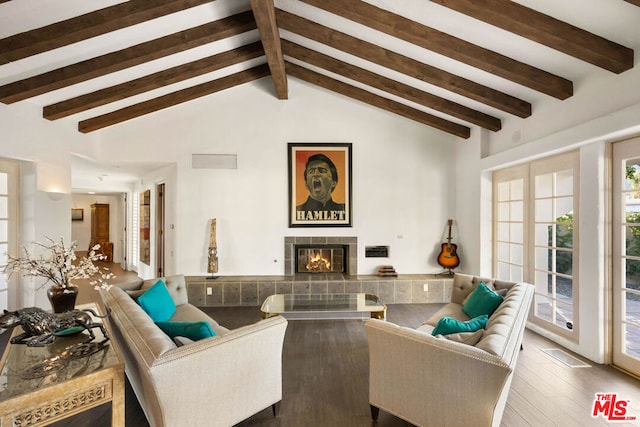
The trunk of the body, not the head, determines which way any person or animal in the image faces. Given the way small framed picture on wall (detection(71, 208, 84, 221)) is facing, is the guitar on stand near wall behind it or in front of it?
in front

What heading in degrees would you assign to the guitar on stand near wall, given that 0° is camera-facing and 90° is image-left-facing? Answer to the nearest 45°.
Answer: approximately 0°

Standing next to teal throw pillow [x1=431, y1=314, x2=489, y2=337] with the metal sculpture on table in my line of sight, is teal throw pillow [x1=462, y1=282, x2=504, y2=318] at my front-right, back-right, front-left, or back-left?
back-right

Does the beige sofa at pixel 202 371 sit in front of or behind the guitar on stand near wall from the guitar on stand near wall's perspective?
in front

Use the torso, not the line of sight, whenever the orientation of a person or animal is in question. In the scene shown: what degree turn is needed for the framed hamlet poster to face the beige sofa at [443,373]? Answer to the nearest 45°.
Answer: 0° — it already faces it

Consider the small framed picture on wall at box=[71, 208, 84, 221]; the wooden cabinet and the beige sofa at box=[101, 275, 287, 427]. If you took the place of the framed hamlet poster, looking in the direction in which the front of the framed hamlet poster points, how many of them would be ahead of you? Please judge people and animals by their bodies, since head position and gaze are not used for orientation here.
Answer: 1

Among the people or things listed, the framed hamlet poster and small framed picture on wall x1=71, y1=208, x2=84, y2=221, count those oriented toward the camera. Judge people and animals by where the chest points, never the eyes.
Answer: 2

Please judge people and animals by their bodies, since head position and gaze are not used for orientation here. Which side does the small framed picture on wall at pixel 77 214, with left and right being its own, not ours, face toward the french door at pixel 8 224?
front

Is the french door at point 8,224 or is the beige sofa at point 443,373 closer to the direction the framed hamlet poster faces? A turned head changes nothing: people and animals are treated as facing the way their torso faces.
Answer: the beige sofa
